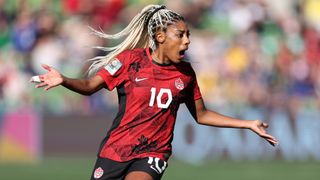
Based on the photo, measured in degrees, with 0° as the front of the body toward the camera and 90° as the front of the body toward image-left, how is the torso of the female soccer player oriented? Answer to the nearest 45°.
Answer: approximately 315°
